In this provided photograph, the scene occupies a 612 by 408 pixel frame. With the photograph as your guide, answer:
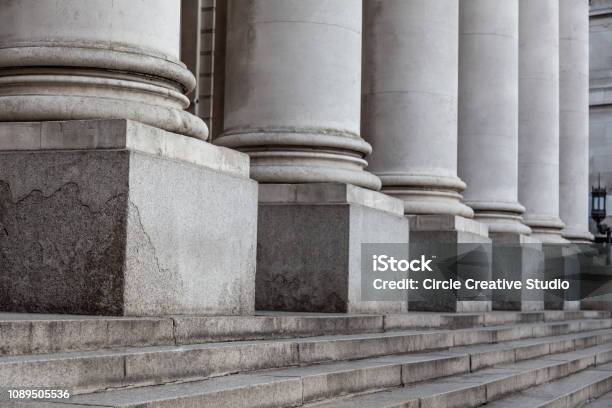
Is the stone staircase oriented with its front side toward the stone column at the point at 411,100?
no

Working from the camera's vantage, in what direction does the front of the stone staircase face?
facing the viewer and to the right of the viewer

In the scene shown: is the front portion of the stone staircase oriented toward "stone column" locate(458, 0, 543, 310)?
no

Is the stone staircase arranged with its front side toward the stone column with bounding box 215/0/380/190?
no
